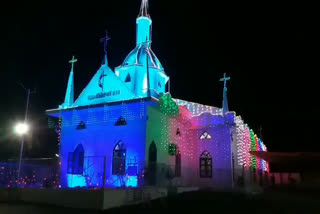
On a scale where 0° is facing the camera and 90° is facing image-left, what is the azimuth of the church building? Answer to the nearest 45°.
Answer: approximately 45°

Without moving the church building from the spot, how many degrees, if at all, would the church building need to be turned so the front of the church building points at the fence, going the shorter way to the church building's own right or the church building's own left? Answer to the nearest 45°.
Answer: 0° — it already faces it
